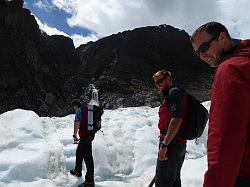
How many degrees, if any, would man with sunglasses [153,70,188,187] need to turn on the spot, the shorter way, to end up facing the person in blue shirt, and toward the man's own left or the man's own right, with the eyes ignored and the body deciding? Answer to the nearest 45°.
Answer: approximately 45° to the man's own right

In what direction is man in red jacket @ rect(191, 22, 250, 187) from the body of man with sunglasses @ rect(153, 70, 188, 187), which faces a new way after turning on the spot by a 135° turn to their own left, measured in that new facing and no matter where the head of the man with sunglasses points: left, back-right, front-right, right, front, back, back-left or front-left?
front-right

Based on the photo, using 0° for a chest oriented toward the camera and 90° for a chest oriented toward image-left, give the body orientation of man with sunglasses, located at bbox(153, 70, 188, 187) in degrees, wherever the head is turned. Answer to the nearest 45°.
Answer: approximately 90°
